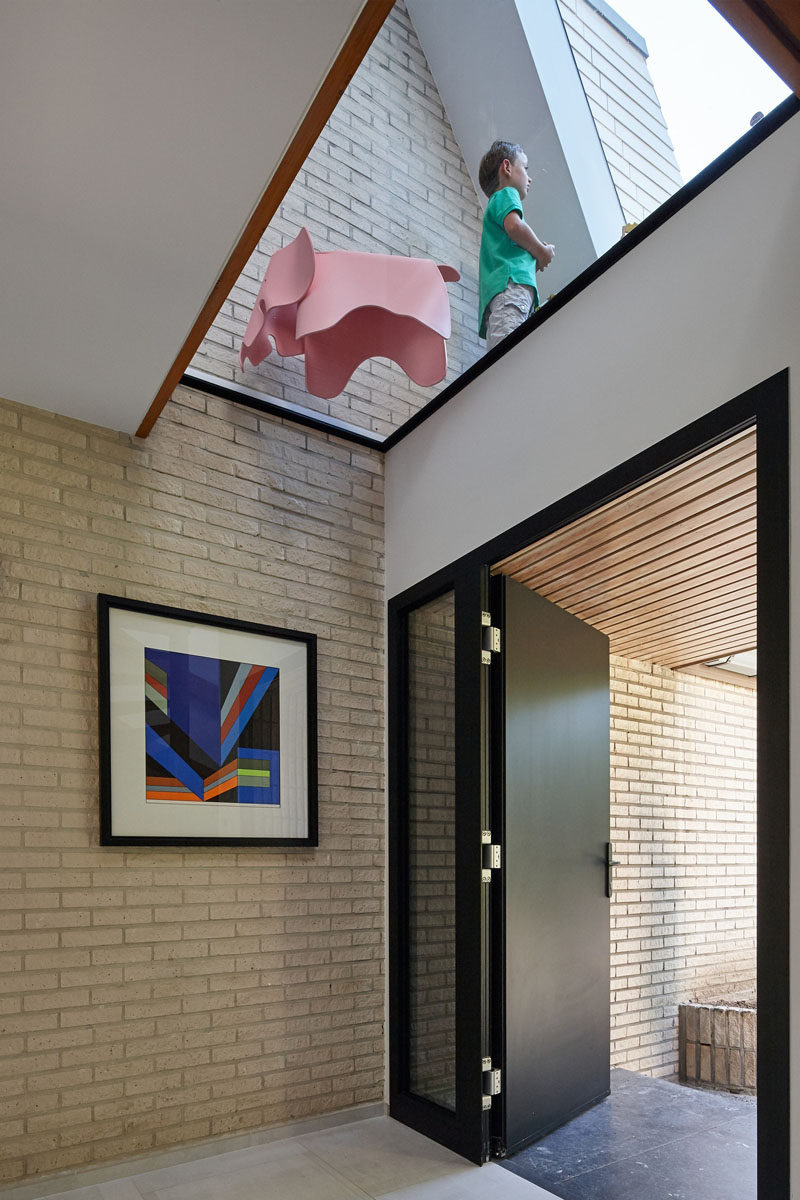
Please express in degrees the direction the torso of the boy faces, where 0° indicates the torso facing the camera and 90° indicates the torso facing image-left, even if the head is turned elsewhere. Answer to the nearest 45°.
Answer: approximately 270°

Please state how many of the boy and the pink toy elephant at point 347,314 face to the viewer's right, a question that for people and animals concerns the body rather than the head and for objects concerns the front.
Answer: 1

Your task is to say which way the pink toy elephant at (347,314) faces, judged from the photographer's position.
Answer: facing to the left of the viewer

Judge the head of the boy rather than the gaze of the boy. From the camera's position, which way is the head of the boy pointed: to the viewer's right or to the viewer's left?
to the viewer's right

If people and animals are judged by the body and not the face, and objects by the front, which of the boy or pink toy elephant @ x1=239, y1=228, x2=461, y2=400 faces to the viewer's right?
the boy

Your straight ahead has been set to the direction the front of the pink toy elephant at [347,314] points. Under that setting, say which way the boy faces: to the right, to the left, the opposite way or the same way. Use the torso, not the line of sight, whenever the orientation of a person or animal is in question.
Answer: the opposite way
